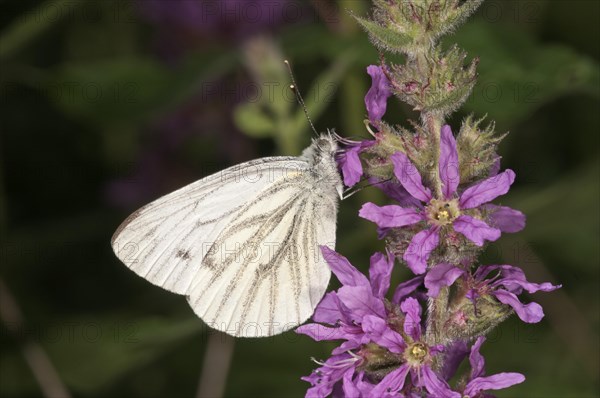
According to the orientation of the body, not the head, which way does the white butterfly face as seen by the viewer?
to the viewer's right

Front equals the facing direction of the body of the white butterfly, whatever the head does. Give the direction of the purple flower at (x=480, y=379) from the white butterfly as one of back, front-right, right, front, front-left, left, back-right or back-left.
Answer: front-right

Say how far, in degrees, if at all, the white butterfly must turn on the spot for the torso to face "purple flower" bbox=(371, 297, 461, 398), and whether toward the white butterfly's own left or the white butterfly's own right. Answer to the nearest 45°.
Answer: approximately 45° to the white butterfly's own right

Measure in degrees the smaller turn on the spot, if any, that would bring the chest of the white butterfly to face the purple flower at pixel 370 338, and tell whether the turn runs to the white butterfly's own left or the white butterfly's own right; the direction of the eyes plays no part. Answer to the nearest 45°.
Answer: approximately 45° to the white butterfly's own right

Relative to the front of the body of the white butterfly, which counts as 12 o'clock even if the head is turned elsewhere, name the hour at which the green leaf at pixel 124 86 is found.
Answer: The green leaf is roughly at 8 o'clock from the white butterfly.

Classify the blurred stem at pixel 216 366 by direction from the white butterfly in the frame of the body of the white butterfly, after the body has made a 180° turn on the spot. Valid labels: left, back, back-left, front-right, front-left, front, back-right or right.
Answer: right

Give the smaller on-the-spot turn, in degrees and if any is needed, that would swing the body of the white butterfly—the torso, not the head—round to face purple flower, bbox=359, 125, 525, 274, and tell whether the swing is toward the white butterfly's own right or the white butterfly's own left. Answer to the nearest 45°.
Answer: approximately 45° to the white butterfly's own right
